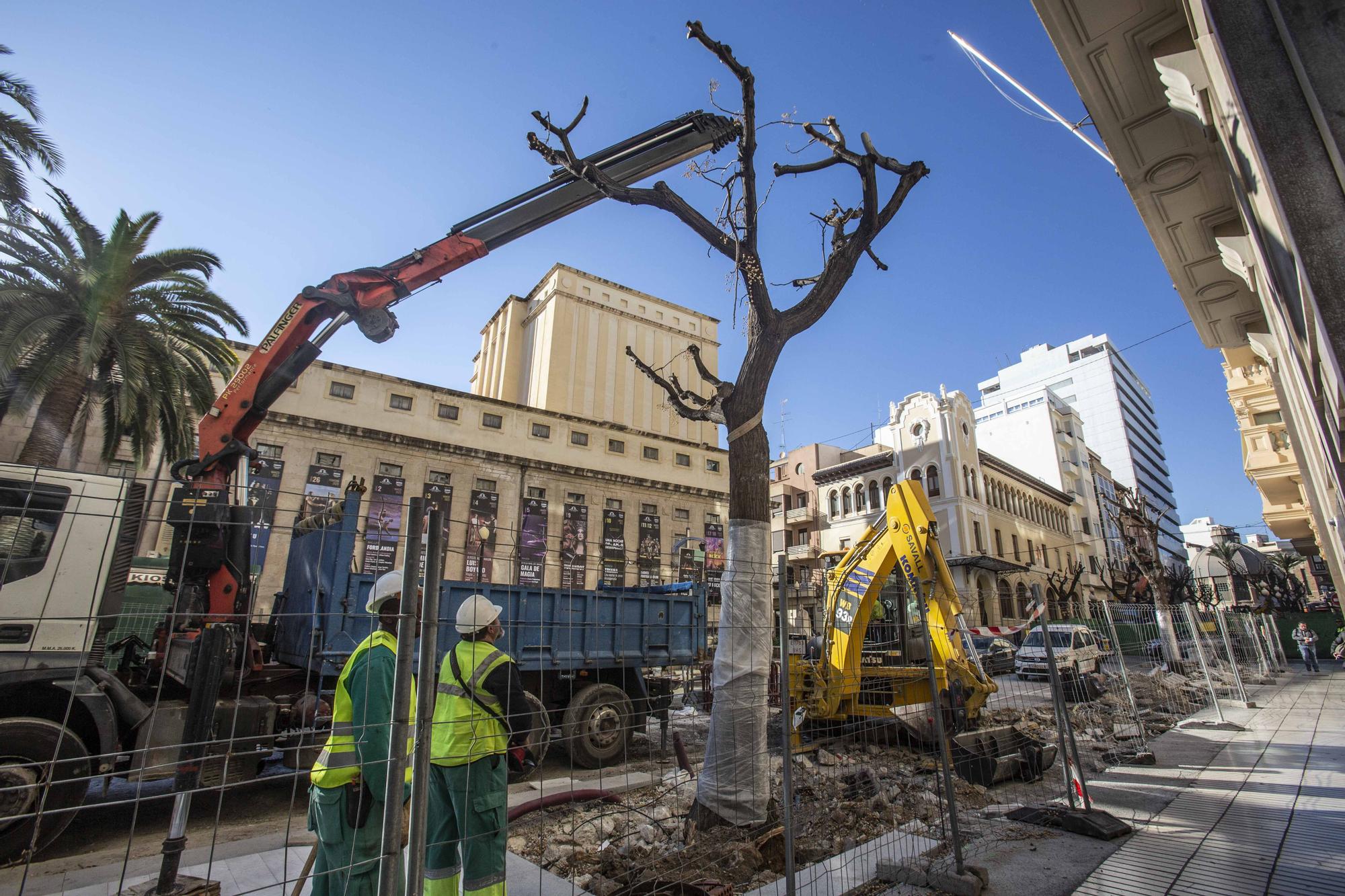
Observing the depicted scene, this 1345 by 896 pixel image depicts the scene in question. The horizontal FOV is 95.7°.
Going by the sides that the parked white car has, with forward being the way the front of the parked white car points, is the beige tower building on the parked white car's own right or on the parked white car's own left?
on the parked white car's own right

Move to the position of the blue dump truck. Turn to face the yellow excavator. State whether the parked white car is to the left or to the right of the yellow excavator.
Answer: left

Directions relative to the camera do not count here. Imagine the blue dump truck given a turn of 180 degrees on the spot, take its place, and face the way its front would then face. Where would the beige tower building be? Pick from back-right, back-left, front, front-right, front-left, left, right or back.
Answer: front-left

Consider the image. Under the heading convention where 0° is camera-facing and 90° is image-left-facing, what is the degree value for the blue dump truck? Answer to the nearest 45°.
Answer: approximately 45°

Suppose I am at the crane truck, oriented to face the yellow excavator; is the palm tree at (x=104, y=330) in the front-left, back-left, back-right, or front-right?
back-left

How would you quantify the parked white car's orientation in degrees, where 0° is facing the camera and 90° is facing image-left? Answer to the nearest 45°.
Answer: approximately 45°

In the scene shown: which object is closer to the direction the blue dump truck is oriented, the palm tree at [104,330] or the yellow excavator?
the palm tree

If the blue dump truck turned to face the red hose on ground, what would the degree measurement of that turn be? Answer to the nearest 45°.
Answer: approximately 45° to its left

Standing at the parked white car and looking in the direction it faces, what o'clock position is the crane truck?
The crane truck is roughly at 11 o'clock from the parked white car.
